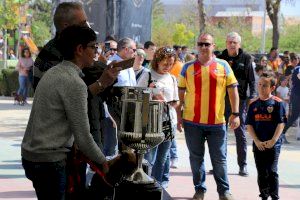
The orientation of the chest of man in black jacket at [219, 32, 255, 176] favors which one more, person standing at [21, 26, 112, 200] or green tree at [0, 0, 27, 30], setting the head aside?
the person standing

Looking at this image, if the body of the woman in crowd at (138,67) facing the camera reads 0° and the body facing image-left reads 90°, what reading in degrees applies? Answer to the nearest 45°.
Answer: approximately 45°

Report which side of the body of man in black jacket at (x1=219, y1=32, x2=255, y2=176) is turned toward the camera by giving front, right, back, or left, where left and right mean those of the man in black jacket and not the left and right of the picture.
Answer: front

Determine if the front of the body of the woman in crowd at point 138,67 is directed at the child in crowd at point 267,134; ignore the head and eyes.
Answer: no

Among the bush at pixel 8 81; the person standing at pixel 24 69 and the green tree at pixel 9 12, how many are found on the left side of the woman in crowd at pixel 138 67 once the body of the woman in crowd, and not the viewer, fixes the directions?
0

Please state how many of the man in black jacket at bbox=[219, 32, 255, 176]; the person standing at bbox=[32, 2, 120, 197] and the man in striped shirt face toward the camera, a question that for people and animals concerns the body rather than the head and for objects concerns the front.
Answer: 2

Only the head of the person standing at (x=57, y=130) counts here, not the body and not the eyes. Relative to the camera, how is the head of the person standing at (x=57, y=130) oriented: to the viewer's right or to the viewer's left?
to the viewer's right

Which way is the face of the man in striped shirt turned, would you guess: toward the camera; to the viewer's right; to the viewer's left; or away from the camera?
toward the camera

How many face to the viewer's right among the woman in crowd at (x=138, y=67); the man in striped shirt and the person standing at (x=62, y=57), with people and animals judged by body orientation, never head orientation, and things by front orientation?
1

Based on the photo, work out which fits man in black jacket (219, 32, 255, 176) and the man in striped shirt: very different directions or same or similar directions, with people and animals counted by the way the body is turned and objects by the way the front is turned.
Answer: same or similar directions

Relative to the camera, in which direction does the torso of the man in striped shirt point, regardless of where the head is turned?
toward the camera

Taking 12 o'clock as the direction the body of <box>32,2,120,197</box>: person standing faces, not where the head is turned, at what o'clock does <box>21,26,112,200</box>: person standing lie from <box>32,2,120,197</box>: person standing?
<box>21,26,112,200</box>: person standing is roughly at 3 o'clock from <box>32,2,120,197</box>: person standing.

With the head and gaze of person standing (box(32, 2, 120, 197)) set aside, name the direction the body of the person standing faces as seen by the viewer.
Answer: to the viewer's right

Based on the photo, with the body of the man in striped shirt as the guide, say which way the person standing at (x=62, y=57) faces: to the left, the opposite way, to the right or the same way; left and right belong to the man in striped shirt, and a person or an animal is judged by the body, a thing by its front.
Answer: to the left

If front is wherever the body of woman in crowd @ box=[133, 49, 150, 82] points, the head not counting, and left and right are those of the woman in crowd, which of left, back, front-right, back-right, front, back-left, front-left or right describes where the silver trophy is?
front-left
